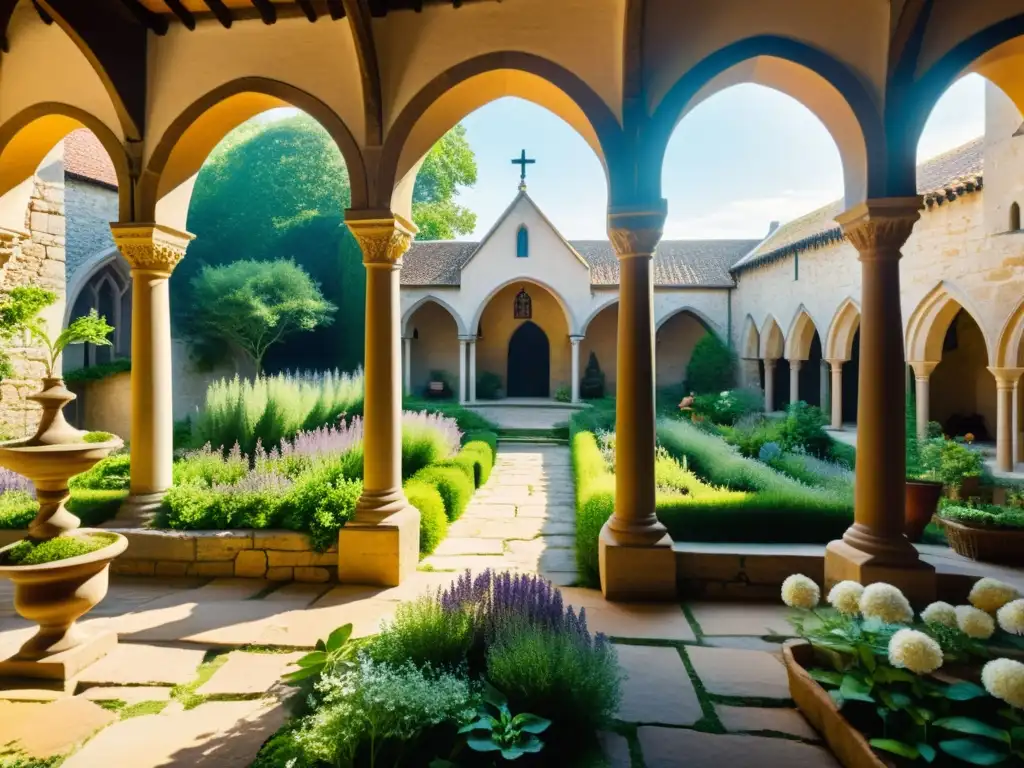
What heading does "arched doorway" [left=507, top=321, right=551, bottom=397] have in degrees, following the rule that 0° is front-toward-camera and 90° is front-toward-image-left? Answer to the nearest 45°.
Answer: approximately 0°

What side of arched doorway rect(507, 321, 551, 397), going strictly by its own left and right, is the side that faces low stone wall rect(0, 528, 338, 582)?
front

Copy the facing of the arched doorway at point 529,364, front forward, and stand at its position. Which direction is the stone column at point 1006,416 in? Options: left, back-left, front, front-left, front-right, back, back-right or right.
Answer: front-left

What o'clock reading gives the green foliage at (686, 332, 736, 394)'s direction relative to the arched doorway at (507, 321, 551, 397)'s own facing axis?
The green foliage is roughly at 10 o'clock from the arched doorway.

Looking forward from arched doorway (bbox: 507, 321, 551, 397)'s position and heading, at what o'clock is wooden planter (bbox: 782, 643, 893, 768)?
The wooden planter is roughly at 12 o'clock from the arched doorway.

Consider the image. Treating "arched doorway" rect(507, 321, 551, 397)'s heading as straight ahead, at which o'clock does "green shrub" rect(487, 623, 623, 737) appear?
The green shrub is roughly at 12 o'clock from the arched doorway.

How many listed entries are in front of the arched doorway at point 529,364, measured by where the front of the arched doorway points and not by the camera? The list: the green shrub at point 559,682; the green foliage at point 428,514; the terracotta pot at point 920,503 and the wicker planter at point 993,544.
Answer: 4

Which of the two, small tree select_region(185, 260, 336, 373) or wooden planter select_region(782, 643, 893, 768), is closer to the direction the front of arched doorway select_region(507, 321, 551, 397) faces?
the wooden planter

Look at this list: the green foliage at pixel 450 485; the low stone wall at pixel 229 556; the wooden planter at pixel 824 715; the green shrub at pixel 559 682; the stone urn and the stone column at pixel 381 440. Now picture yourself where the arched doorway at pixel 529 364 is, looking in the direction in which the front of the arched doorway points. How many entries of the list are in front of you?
6

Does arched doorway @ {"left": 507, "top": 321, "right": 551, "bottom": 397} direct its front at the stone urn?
yes

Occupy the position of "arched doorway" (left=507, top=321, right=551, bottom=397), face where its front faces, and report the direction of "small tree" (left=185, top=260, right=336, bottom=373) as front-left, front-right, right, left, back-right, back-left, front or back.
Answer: front-right

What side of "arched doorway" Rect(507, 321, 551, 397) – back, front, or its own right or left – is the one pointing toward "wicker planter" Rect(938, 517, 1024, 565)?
front

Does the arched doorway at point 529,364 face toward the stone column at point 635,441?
yes
